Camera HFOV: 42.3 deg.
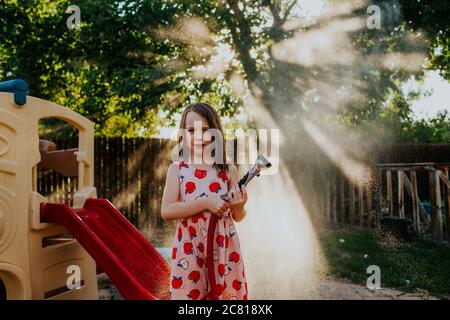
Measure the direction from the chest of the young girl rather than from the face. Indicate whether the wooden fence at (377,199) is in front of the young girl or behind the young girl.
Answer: behind

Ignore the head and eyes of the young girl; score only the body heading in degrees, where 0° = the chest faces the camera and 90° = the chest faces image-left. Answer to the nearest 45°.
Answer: approximately 0°

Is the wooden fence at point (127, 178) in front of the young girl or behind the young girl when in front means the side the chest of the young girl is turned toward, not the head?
behind
